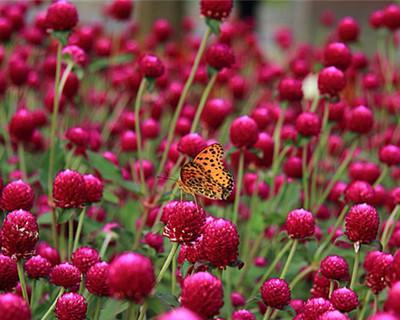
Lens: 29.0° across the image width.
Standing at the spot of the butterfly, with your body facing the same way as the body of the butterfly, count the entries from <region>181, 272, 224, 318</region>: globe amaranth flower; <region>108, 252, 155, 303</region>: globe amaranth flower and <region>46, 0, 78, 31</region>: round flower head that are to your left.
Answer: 2

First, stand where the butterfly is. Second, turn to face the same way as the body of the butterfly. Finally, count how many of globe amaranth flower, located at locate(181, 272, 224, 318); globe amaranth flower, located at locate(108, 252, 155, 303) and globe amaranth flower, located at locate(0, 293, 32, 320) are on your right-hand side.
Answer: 0

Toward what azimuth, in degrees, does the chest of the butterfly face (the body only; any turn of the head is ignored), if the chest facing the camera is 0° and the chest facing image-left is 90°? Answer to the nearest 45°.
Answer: approximately 90°

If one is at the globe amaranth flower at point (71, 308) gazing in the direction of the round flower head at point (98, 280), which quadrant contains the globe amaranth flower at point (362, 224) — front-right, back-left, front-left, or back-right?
front-right

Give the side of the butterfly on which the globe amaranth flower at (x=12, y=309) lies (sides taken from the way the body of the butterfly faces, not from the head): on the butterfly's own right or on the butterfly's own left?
on the butterfly's own left

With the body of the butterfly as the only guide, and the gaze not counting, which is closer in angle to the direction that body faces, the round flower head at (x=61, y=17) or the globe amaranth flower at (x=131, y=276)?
the round flower head

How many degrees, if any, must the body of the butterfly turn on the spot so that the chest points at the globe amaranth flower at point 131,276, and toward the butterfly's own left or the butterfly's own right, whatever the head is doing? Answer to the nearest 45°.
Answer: approximately 90° to the butterfly's own left
